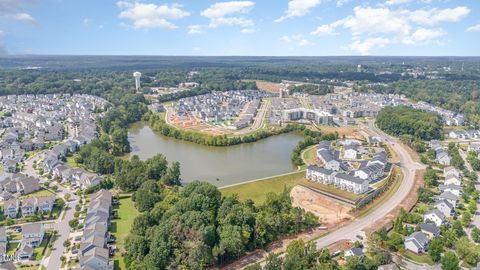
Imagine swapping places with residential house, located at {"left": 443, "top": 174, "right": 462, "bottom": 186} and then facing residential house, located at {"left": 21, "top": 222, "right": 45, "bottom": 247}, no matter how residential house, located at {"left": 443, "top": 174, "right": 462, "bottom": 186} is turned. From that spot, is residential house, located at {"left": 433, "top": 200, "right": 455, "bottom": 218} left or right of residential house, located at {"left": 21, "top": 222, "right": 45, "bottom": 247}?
left

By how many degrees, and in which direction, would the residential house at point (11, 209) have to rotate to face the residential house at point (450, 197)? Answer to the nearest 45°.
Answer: approximately 45° to its left

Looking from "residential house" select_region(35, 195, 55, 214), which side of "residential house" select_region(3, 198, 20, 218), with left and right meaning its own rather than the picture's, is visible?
left

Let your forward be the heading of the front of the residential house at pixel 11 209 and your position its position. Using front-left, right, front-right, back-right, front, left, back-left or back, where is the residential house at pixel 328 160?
left

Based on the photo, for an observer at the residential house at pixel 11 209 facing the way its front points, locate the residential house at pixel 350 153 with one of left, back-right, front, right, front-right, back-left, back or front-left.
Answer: left

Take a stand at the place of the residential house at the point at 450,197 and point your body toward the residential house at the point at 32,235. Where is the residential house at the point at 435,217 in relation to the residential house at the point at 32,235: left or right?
left

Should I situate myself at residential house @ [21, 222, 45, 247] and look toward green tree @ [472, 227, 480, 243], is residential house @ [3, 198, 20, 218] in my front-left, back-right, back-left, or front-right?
back-left

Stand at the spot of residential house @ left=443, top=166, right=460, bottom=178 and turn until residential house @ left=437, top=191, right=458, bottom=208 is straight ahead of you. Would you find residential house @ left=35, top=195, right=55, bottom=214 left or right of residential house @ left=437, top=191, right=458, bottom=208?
right

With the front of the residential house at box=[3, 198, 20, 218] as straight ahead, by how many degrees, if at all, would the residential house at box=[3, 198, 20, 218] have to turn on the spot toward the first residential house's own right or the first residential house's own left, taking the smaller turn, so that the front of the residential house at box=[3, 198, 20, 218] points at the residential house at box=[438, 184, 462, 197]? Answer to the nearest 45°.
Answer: approximately 45° to the first residential house's own left

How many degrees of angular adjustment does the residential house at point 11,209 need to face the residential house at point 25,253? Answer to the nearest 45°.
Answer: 0° — it already faces it
